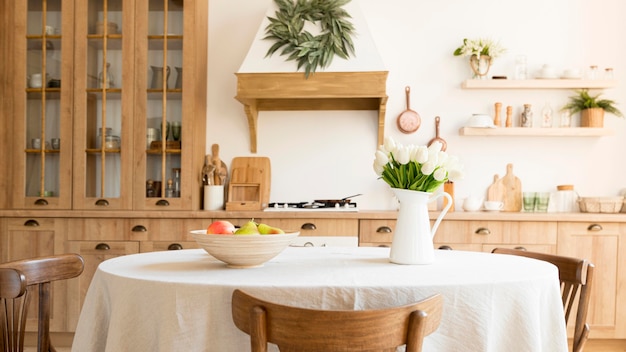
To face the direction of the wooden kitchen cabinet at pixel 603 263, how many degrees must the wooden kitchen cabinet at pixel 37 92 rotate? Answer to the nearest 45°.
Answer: approximately 45° to its left

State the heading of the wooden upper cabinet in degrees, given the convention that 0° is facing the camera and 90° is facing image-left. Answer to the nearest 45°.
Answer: approximately 0°

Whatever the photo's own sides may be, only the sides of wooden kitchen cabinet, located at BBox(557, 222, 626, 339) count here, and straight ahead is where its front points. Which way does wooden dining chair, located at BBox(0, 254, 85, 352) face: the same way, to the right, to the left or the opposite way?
to the left

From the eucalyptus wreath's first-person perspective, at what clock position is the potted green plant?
The potted green plant is roughly at 9 o'clock from the eucalyptus wreath.
